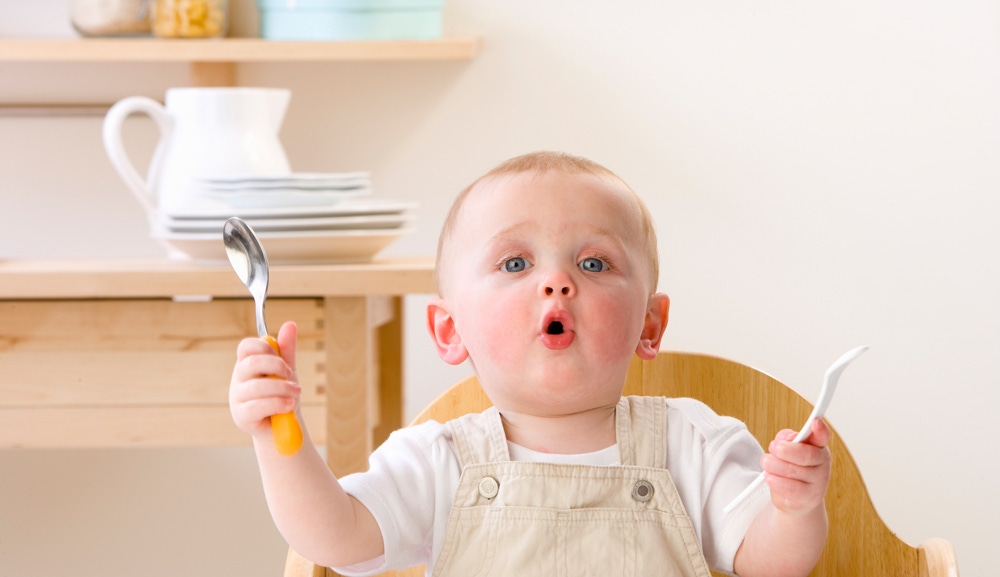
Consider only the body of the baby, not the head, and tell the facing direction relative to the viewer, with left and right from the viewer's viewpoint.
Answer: facing the viewer

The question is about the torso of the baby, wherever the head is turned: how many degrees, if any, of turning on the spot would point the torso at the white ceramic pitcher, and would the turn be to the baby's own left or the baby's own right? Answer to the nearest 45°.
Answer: approximately 135° to the baby's own right

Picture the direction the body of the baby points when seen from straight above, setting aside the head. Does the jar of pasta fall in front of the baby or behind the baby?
behind

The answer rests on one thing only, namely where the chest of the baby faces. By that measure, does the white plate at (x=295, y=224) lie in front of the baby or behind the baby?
behind

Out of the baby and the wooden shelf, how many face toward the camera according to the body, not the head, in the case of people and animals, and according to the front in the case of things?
2

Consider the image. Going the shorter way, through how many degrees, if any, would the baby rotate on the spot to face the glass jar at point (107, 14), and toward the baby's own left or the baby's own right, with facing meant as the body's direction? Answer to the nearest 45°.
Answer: approximately 135° to the baby's own right

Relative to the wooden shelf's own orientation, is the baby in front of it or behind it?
in front
